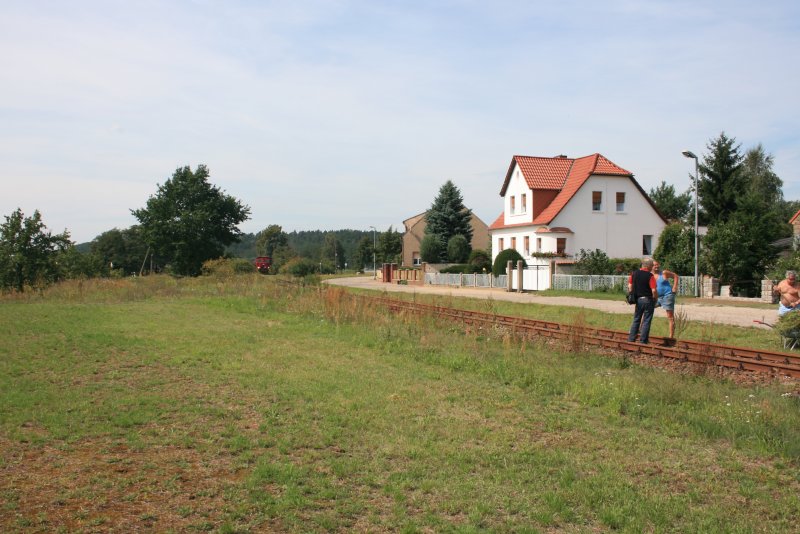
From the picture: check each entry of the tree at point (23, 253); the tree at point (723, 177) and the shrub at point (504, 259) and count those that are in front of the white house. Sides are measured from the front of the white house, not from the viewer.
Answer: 2

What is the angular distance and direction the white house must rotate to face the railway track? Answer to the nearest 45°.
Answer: approximately 45° to its left

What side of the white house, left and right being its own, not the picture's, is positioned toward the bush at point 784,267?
left

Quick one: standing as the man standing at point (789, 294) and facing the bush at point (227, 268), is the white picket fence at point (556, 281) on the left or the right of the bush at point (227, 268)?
right

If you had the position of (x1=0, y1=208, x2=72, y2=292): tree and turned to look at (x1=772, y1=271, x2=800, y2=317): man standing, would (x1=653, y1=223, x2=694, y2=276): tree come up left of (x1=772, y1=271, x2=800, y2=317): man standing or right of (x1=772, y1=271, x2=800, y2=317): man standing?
left

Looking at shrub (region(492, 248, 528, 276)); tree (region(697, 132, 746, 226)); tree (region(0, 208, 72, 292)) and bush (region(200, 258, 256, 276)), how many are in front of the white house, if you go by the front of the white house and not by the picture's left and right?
3

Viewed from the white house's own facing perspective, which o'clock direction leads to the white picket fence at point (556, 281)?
The white picket fence is roughly at 11 o'clock from the white house.

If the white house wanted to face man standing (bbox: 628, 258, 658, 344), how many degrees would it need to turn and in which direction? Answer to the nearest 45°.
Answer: approximately 45° to its left

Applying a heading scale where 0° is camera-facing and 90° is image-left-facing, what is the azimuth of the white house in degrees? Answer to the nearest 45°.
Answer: approximately 45°

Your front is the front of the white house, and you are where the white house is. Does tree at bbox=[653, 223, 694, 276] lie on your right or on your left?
on your left

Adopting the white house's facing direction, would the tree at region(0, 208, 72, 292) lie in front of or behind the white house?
in front

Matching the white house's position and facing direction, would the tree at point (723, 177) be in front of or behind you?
behind
